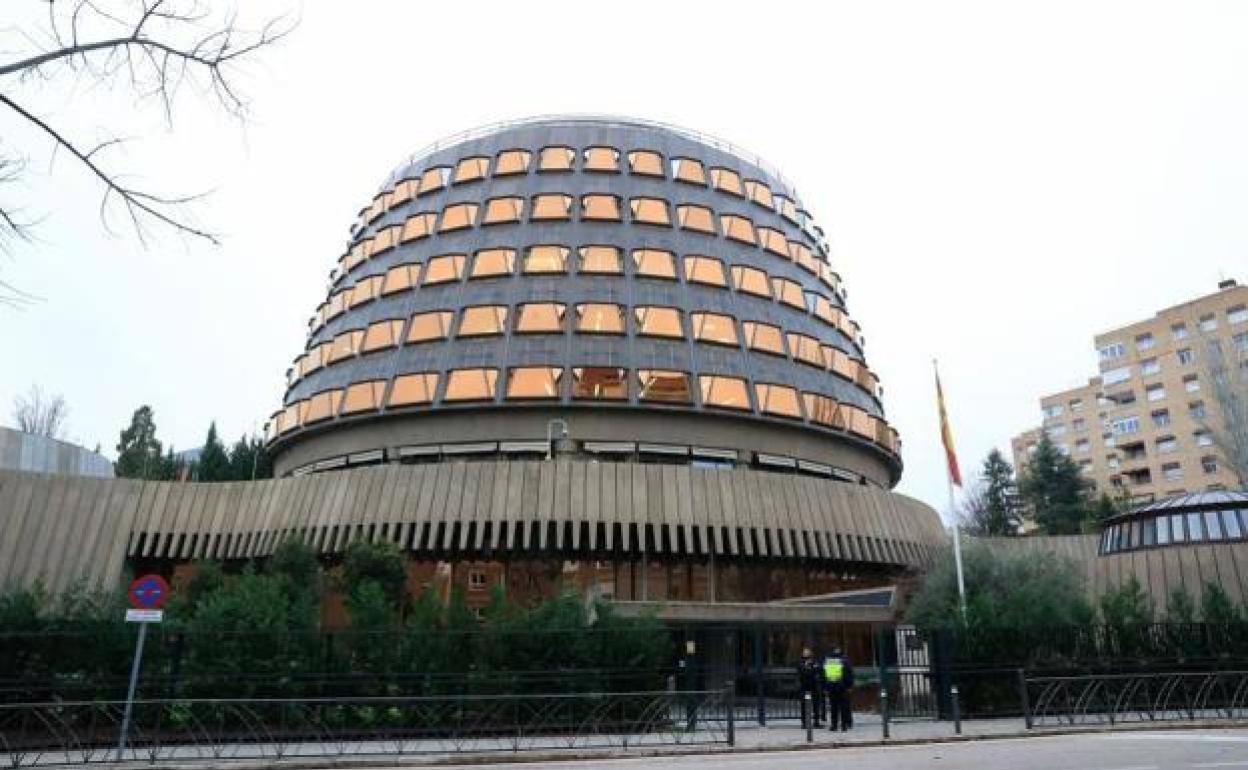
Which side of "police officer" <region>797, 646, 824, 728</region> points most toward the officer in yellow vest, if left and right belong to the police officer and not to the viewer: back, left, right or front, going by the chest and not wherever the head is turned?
left

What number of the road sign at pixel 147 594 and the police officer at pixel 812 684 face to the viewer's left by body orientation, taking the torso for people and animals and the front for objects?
0

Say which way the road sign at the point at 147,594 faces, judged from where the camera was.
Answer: facing the viewer

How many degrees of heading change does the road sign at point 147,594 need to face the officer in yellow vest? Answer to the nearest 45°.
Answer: approximately 90° to its left

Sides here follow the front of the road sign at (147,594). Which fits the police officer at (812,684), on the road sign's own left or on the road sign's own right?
on the road sign's own left

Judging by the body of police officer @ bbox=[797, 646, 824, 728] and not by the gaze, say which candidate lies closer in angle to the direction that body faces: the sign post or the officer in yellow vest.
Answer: the sign post

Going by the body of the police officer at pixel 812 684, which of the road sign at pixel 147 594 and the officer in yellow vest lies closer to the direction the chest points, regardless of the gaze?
the officer in yellow vest

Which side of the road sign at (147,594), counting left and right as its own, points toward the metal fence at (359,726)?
left

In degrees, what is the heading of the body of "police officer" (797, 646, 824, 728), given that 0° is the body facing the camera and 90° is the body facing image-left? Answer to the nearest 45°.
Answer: approximately 315°
